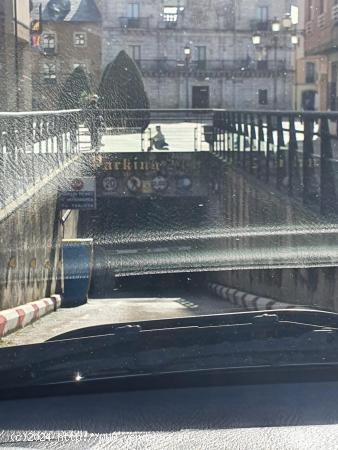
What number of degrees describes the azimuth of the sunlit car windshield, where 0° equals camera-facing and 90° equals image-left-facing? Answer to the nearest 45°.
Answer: approximately 180°

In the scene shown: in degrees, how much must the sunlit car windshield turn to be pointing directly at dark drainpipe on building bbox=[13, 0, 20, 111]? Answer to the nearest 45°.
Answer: approximately 45° to its left
